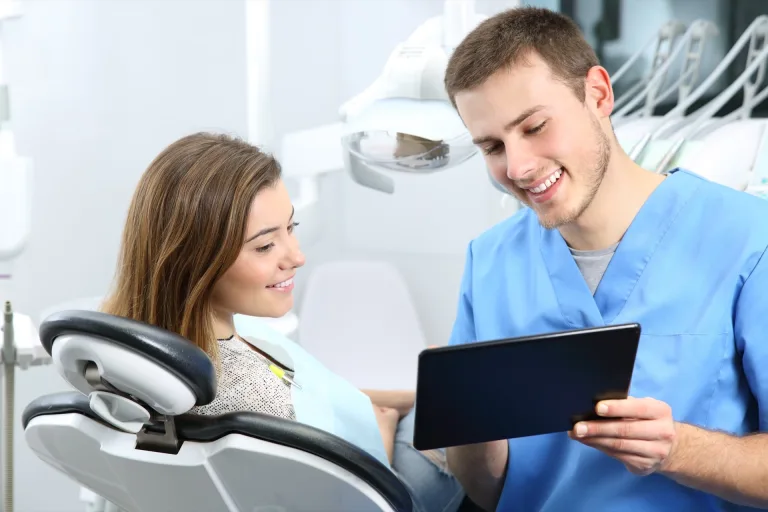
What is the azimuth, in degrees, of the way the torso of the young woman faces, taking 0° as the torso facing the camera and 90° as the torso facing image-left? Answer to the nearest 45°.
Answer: approximately 270°

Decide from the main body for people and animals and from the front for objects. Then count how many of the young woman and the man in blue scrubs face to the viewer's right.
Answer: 1

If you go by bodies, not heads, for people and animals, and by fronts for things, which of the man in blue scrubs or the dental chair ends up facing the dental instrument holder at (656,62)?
the dental chair

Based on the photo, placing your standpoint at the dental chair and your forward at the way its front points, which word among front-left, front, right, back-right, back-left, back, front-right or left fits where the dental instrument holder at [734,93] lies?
front

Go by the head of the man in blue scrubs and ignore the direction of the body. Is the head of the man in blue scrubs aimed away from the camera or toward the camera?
toward the camera

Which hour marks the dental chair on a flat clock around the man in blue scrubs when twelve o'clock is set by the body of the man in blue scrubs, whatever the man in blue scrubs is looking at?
The dental chair is roughly at 2 o'clock from the man in blue scrubs.

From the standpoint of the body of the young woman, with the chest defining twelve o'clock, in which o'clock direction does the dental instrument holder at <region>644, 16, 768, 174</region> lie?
The dental instrument holder is roughly at 11 o'clock from the young woman.

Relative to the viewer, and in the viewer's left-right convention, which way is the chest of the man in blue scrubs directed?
facing the viewer and to the left of the viewer

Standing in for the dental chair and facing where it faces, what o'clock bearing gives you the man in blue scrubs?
The man in blue scrubs is roughly at 1 o'clock from the dental chair.

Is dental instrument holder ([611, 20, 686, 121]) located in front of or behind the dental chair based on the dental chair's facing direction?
in front

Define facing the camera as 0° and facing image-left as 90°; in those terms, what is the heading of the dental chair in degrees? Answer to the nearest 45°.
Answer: approximately 225°

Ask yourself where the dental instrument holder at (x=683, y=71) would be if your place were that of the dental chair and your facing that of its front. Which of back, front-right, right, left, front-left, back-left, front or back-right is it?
front

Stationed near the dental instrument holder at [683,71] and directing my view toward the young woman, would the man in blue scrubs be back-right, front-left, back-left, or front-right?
front-left
